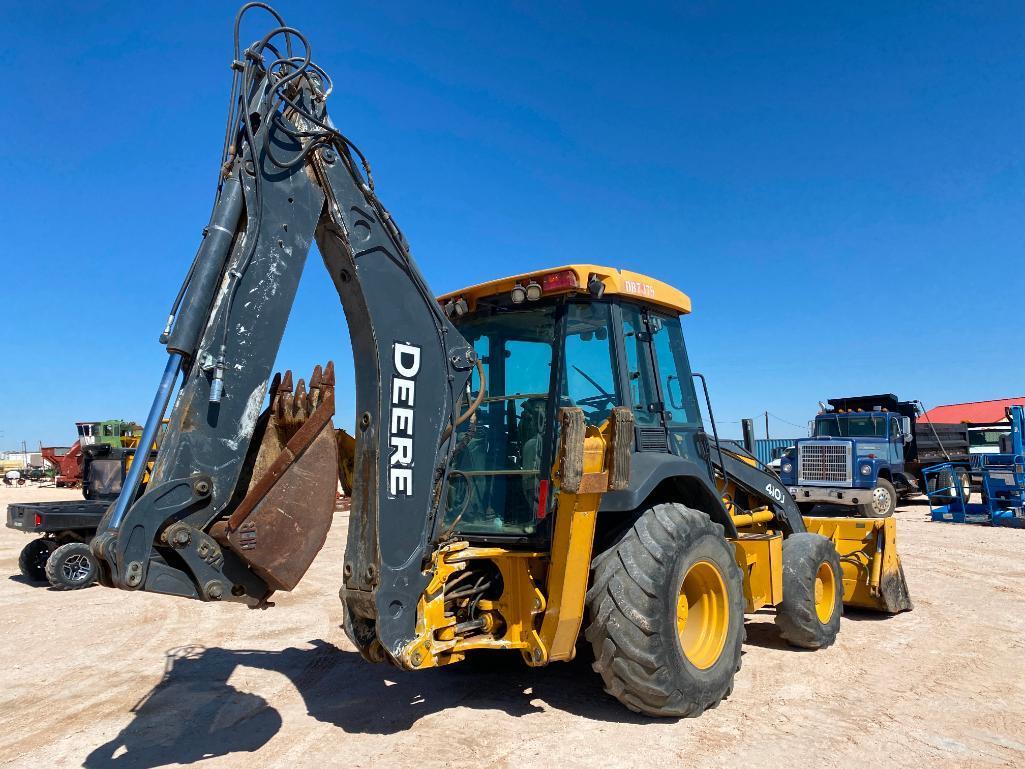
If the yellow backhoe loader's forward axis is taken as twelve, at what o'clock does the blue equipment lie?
The blue equipment is roughly at 12 o'clock from the yellow backhoe loader.

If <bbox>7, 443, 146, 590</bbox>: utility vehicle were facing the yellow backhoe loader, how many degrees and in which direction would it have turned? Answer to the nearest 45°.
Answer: approximately 135° to its right

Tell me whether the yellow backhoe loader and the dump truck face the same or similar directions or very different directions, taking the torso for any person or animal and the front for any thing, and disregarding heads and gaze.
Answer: very different directions

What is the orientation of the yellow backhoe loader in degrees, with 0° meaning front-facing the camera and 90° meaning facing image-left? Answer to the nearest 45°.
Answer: approximately 225°

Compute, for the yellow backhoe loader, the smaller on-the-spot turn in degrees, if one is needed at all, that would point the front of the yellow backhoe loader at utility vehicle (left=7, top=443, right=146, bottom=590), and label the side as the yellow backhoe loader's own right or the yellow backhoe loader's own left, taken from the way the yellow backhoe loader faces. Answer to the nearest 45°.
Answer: approximately 90° to the yellow backhoe loader's own left

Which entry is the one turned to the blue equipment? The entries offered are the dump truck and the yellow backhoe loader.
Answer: the yellow backhoe loader

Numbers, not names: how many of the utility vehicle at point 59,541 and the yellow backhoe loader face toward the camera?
0

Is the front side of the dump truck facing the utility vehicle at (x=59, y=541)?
yes

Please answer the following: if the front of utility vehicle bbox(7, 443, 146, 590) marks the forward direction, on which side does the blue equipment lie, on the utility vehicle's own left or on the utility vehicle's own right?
on the utility vehicle's own right

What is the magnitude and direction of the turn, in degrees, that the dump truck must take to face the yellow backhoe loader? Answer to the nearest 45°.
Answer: approximately 45° to its left

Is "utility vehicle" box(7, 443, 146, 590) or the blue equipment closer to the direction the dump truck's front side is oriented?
the utility vehicle
